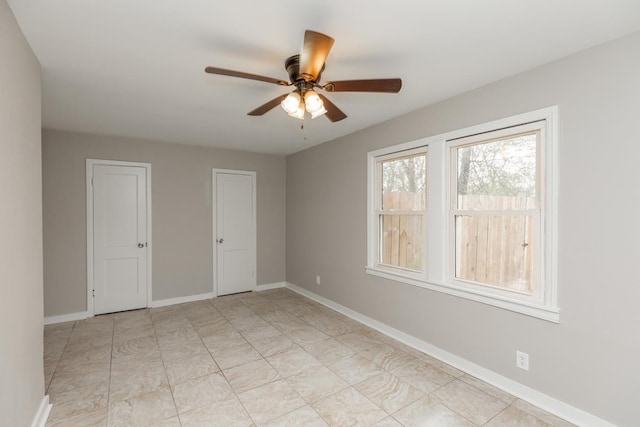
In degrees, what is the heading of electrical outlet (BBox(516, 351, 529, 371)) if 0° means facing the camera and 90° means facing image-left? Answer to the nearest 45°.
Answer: approximately 45°

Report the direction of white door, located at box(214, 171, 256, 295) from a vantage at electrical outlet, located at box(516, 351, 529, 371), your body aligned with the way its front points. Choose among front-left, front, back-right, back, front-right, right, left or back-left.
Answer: front-right

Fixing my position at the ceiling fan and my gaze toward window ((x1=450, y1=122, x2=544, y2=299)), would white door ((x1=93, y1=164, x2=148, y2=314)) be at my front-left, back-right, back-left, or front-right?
back-left

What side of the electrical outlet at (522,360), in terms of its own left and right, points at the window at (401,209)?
right

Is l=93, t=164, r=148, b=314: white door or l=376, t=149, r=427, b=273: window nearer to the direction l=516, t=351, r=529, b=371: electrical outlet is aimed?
the white door

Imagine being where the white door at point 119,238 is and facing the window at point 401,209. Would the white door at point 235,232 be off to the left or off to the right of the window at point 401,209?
left

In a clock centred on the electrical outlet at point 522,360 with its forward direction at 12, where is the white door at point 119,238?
The white door is roughly at 1 o'clock from the electrical outlet.
